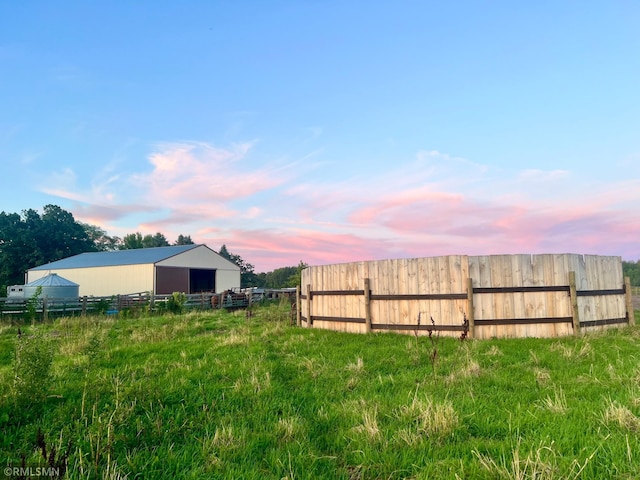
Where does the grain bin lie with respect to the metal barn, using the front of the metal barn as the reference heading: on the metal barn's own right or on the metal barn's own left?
on the metal barn's own right

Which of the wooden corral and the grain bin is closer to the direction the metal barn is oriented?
the wooden corral

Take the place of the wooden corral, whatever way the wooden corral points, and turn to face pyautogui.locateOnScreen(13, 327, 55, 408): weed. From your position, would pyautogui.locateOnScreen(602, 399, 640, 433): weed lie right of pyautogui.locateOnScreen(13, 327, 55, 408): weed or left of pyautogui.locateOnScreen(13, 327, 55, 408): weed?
left

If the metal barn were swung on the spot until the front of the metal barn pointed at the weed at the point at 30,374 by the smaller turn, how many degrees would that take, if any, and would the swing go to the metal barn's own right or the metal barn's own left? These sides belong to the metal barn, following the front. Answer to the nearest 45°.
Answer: approximately 45° to the metal barn's own right

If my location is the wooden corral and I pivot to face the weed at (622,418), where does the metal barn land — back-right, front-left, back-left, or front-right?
back-right

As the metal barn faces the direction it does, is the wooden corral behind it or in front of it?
in front

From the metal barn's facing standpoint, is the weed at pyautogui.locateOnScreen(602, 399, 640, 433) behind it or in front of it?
in front
